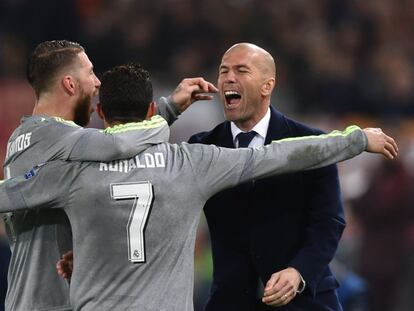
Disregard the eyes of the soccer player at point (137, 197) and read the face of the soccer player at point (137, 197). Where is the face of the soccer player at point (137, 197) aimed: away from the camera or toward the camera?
away from the camera

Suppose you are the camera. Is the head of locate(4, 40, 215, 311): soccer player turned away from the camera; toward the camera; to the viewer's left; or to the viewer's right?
to the viewer's right

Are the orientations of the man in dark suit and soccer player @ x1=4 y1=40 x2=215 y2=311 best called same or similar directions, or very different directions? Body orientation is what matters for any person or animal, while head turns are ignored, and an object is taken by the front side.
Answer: very different directions

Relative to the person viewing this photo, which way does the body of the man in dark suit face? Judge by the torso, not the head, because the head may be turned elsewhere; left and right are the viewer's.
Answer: facing the viewer and to the left of the viewer

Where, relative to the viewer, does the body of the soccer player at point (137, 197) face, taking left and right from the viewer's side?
facing away from the viewer

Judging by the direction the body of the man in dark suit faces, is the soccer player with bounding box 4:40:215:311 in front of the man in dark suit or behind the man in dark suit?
in front

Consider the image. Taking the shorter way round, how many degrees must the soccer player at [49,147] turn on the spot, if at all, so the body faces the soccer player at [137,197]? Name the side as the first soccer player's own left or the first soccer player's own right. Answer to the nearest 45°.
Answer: approximately 90° to the first soccer player's own right

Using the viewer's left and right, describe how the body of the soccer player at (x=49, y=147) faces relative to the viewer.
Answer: facing away from the viewer and to the right of the viewer

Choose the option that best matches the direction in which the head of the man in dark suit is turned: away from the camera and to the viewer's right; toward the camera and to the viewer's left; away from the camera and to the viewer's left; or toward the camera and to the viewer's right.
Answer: toward the camera and to the viewer's left

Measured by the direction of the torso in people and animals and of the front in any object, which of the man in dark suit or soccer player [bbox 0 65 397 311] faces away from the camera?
the soccer player

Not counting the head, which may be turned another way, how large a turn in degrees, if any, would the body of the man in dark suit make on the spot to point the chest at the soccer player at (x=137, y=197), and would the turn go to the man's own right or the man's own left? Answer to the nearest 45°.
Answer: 0° — they already face them

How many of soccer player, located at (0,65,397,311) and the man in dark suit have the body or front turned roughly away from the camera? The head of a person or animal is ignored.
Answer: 1
